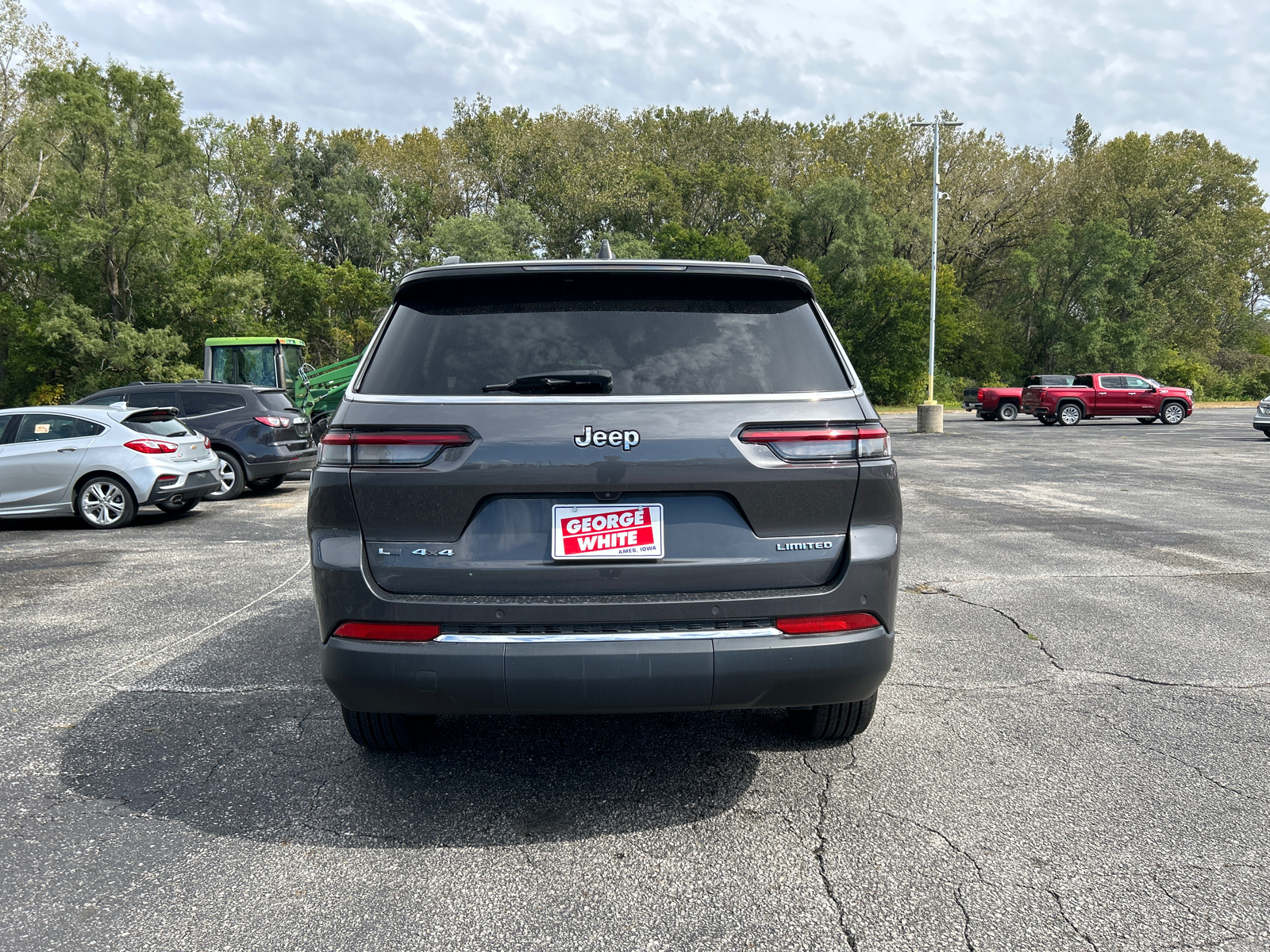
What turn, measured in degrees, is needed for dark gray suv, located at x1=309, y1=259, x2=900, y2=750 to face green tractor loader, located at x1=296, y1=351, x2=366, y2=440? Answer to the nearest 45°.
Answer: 0° — it already faces it

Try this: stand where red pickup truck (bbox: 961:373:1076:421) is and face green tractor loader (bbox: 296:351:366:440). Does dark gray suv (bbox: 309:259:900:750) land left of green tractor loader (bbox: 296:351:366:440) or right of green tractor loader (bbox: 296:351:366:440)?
left

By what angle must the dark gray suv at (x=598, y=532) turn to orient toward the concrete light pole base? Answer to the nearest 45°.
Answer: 0° — it already faces it

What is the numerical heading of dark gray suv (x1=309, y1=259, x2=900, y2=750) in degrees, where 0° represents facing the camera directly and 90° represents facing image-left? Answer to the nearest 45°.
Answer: approximately 180°

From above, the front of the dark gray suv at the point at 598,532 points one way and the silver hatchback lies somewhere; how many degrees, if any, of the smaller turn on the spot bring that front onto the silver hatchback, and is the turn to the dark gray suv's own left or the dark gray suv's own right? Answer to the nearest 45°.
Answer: approximately 45° to the dark gray suv's own left
